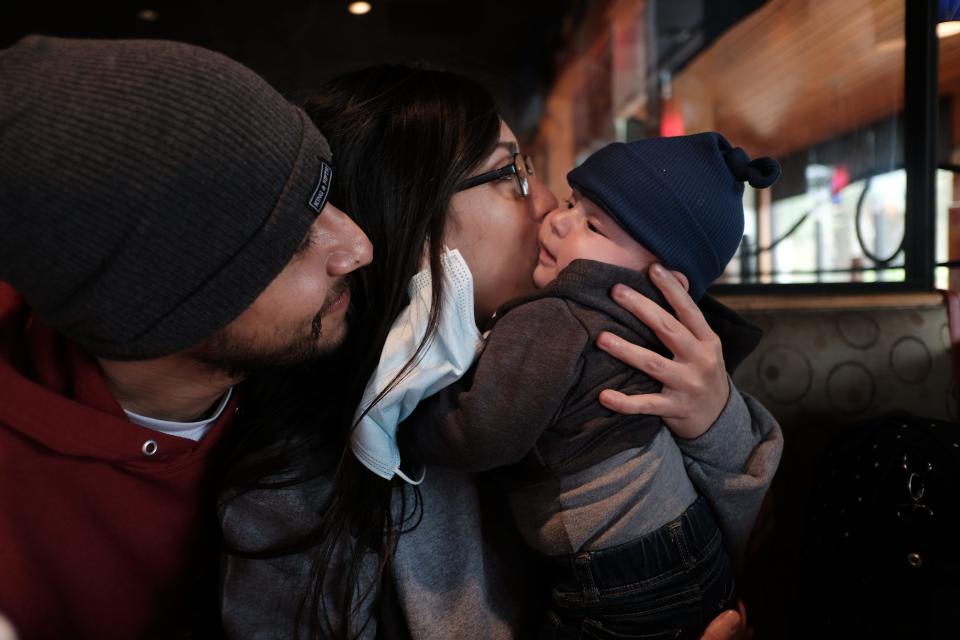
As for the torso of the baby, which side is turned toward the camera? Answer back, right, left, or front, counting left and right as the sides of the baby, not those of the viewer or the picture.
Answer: left

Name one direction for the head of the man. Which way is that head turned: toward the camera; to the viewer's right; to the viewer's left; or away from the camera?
to the viewer's right

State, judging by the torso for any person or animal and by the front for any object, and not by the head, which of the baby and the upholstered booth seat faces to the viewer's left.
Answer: the baby

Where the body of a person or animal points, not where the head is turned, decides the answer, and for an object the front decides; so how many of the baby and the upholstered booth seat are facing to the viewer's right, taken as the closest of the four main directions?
0

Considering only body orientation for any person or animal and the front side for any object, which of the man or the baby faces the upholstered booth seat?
the man

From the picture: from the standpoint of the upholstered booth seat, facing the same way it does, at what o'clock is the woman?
The woman is roughly at 1 o'clock from the upholstered booth seat.

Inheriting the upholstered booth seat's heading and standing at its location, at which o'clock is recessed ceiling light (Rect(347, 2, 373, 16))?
The recessed ceiling light is roughly at 4 o'clock from the upholstered booth seat.

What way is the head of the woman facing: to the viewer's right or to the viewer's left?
to the viewer's right

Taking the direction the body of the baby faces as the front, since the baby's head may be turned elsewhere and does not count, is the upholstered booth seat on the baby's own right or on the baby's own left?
on the baby's own right

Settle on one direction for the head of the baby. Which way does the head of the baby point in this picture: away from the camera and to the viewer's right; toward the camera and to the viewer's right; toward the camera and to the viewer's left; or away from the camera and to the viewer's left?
toward the camera and to the viewer's left

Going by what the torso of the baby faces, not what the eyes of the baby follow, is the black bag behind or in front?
behind

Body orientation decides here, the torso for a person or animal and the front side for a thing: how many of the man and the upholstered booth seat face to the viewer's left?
0

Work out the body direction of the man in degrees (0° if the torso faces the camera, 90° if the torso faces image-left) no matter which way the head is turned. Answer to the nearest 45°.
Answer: approximately 270°
